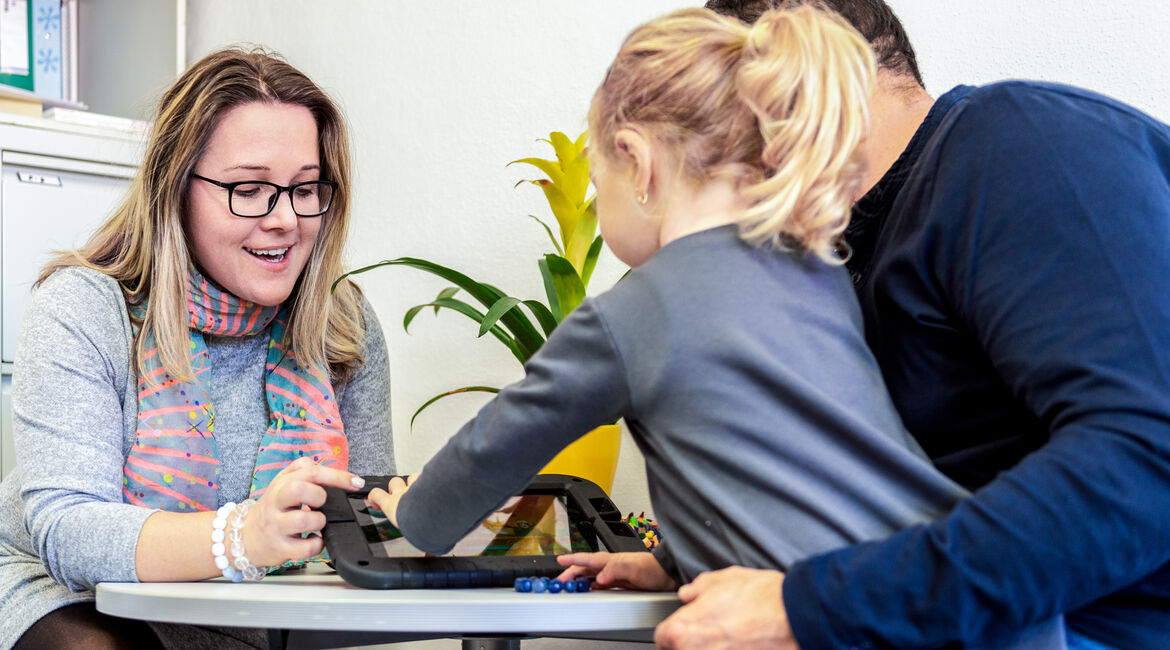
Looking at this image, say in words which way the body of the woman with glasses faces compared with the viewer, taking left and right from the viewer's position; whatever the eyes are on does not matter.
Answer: facing the viewer and to the right of the viewer

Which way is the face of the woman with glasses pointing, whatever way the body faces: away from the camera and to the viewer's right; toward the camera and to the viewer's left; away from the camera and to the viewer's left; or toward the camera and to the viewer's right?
toward the camera and to the viewer's right

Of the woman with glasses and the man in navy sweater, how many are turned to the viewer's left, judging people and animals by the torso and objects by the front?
1

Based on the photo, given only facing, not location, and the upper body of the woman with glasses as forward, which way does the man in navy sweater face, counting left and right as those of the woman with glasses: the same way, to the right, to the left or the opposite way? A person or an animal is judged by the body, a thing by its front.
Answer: the opposite way

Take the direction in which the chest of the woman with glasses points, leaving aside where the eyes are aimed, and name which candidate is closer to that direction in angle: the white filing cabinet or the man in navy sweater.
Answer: the man in navy sweater

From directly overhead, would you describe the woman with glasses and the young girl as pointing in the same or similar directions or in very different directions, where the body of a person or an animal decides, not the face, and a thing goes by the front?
very different directions

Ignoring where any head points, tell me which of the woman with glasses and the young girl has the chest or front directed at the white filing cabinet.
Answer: the young girl

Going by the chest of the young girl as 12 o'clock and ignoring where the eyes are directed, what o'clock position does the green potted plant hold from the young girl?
The green potted plant is roughly at 1 o'clock from the young girl.

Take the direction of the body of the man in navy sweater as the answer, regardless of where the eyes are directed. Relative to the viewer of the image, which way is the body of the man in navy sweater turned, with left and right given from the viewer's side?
facing to the left of the viewer

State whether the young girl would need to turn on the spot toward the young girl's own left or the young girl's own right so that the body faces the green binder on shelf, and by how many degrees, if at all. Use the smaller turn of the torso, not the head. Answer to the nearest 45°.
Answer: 0° — they already face it

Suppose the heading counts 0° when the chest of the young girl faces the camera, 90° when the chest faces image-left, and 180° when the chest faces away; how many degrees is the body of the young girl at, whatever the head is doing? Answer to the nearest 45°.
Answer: approximately 135°

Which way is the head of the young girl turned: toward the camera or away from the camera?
away from the camera

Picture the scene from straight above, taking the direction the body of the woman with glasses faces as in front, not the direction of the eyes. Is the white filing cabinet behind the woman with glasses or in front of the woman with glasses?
behind

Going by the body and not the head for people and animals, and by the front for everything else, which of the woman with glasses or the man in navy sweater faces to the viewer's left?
the man in navy sweater

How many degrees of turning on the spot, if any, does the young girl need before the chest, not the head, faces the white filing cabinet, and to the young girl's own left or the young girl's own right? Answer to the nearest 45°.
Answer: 0° — they already face it
